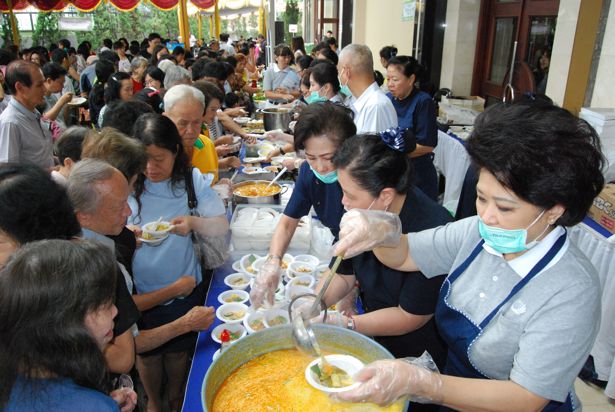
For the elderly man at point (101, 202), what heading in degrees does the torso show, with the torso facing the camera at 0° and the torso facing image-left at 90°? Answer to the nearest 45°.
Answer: approximately 270°

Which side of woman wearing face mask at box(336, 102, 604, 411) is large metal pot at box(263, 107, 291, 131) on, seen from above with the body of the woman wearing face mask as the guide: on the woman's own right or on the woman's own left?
on the woman's own right

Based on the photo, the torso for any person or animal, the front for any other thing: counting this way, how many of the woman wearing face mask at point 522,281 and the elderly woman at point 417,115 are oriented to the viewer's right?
0

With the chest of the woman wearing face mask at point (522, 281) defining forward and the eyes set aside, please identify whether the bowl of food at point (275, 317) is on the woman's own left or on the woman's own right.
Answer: on the woman's own right

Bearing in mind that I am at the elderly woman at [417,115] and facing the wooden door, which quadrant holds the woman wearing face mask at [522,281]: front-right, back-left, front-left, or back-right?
back-right

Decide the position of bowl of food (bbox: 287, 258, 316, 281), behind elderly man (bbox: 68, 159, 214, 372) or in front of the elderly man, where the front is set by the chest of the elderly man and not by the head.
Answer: in front

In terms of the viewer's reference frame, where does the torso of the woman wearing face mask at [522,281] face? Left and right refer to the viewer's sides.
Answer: facing the viewer and to the left of the viewer

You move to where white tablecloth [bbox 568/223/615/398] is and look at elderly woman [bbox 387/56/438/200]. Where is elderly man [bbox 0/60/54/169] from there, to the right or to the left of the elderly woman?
left

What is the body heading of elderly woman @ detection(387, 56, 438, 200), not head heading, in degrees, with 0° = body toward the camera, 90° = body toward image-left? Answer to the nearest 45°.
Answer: approximately 45°

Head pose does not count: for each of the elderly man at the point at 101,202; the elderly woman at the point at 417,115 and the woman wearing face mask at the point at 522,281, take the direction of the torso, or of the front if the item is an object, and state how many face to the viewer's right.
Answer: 1

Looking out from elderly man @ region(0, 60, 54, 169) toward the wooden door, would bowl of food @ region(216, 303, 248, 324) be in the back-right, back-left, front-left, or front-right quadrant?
front-right

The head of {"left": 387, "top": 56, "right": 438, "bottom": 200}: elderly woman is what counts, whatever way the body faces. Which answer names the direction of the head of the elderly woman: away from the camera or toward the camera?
toward the camera

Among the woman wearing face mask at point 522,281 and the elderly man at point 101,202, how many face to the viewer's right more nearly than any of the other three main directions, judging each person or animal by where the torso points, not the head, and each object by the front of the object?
1

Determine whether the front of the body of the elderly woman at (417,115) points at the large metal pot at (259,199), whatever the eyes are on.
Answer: yes

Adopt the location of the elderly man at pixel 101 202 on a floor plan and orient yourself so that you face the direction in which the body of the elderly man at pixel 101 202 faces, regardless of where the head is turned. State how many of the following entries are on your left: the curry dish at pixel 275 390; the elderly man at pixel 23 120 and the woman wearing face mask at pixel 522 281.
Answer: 1

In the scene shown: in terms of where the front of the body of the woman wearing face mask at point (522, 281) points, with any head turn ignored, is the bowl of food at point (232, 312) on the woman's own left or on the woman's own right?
on the woman's own right

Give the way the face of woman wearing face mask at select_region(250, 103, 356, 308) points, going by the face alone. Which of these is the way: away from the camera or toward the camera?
toward the camera
